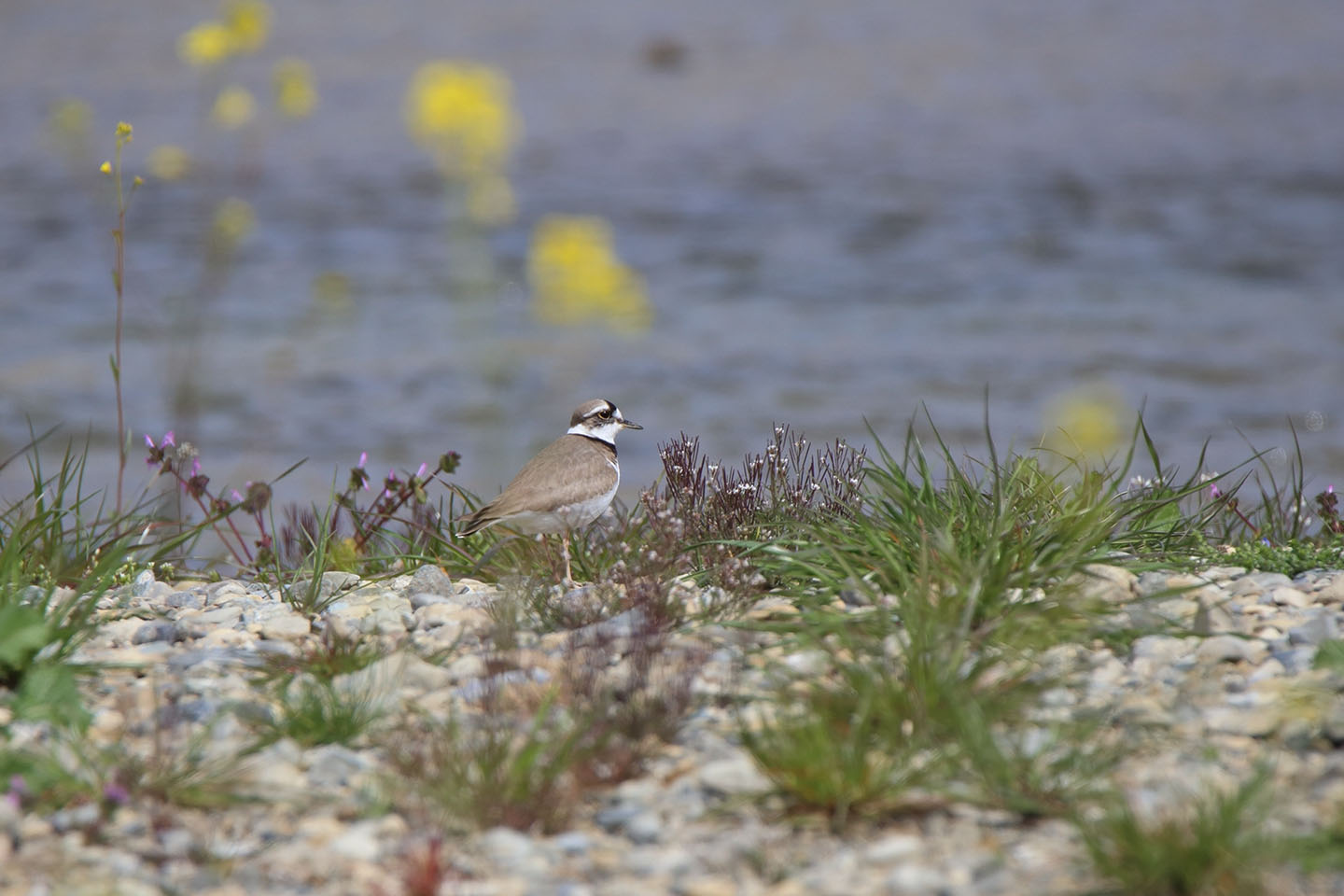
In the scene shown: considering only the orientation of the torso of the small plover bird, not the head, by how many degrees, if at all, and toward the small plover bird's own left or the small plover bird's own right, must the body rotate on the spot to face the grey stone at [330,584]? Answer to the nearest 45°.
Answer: approximately 180°

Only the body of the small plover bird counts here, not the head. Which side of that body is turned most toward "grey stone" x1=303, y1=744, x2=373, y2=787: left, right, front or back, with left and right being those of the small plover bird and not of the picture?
right

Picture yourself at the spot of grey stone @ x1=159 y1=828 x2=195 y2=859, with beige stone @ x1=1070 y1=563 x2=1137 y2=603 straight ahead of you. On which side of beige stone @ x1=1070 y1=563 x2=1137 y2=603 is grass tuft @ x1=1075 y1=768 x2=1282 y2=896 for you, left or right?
right

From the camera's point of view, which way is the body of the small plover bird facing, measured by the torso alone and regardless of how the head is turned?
to the viewer's right

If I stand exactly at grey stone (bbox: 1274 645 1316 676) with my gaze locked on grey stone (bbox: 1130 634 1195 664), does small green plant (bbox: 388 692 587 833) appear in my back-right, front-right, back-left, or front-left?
front-left

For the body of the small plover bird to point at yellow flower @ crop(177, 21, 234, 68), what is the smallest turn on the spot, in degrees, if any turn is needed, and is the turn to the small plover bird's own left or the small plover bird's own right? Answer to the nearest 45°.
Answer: approximately 135° to the small plover bird's own left

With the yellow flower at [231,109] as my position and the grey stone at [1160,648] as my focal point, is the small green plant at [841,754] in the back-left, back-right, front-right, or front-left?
front-right

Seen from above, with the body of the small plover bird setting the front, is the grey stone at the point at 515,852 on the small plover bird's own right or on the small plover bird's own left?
on the small plover bird's own right

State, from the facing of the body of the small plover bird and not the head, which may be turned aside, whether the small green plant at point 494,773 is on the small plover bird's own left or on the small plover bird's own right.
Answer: on the small plover bird's own right

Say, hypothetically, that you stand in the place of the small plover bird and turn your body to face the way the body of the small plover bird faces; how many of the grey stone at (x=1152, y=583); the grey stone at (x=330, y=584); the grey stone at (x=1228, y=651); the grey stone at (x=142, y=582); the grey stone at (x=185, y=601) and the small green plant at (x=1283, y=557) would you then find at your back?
3

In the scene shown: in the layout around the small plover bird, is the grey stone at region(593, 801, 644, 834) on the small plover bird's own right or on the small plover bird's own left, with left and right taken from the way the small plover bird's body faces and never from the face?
on the small plover bird's own right

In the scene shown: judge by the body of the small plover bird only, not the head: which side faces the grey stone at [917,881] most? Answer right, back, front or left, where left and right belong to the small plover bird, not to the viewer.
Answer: right

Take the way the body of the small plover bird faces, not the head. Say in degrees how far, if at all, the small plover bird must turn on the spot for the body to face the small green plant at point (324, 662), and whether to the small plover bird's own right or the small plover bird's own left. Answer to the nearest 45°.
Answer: approximately 135° to the small plover bird's own right

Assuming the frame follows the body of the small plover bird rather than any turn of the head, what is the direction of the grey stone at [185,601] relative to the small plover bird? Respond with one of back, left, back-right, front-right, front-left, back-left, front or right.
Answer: back

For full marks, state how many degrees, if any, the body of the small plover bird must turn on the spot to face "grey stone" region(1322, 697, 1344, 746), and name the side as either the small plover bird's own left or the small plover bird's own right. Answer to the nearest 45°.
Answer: approximately 45° to the small plover bird's own right

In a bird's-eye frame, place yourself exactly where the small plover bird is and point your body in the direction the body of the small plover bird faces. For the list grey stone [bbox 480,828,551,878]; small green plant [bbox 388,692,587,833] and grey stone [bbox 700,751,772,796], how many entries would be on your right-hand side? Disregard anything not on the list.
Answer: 3

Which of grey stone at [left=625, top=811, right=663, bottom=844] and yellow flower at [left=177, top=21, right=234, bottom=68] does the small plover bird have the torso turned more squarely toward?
the grey stone

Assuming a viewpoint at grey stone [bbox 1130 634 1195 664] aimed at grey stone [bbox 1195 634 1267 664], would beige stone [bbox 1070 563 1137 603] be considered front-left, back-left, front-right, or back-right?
back-left
